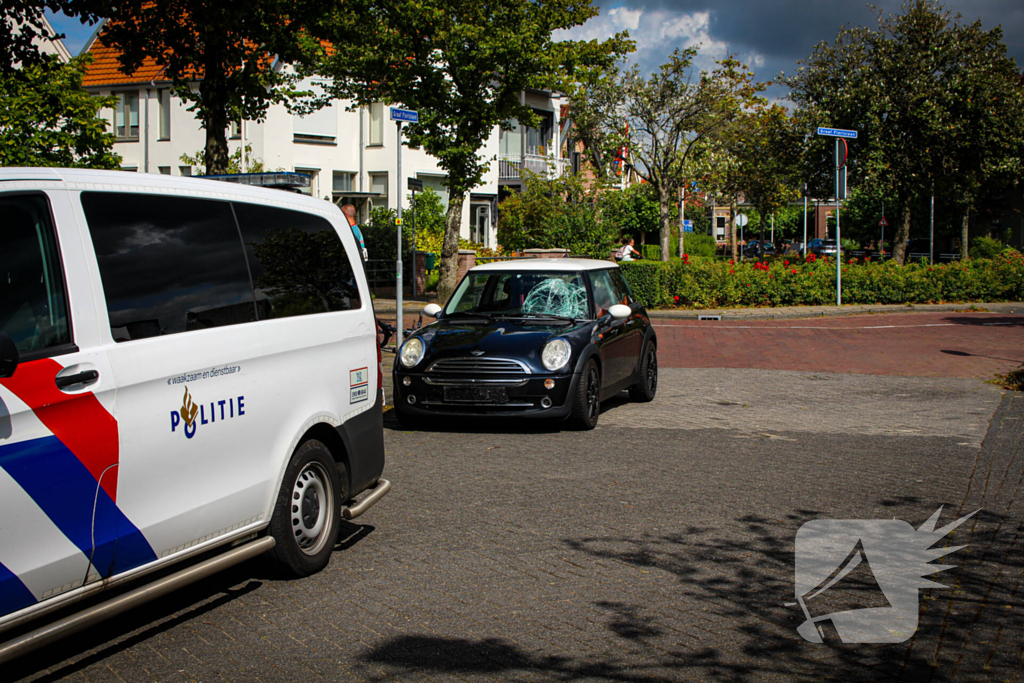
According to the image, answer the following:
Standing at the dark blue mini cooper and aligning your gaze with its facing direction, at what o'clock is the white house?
The white house is roughly at 4 o'clock from the dark blue mini cooper.

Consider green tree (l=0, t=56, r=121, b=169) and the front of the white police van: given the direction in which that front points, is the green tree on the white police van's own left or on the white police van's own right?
on the white police van's own right

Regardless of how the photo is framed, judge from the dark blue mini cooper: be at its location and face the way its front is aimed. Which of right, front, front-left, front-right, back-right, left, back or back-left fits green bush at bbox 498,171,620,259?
back-right

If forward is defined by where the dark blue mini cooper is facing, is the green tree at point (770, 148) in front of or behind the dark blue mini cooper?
behind

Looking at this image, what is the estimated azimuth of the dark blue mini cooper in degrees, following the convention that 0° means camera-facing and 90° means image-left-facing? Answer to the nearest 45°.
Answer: approximately 45°

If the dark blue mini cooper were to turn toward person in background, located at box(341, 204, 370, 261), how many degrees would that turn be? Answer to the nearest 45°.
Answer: approximately 90° to its right

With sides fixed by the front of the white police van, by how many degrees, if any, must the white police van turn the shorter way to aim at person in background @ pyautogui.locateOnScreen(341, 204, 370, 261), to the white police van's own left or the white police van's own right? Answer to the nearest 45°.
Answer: approximately 135° to the white police van's own right

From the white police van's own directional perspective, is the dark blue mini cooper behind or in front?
behind
